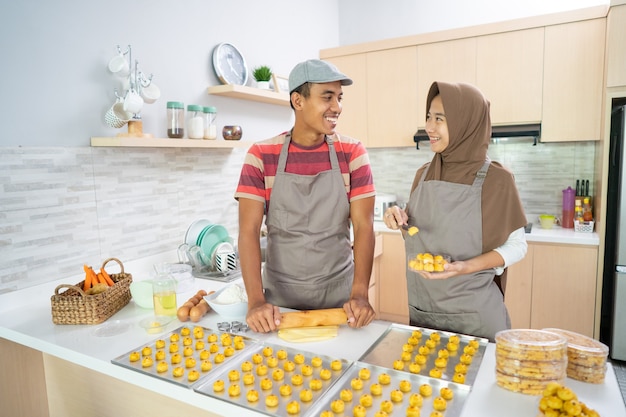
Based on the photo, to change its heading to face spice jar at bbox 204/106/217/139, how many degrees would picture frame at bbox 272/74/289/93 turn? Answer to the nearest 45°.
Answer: approximately 90° to its right

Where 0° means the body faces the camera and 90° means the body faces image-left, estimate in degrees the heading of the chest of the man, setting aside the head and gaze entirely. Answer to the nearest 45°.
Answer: approximately 0°

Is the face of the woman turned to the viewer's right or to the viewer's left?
to the viewer's left

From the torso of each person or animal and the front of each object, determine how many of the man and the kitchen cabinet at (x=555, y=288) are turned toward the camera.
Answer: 2

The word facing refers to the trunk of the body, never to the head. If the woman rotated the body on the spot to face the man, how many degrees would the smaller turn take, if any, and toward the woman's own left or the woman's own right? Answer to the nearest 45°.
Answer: approximately 45° to the woman's own right

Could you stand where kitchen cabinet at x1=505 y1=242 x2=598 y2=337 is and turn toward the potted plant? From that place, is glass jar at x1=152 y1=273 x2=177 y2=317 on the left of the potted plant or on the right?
left

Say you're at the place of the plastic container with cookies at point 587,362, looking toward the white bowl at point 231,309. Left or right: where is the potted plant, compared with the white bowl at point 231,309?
right

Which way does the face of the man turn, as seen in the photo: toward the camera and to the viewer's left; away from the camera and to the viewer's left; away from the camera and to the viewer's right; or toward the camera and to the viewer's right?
toward the camera and to the viewer's right

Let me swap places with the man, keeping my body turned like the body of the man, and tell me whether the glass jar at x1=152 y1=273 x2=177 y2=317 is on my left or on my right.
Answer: on my right

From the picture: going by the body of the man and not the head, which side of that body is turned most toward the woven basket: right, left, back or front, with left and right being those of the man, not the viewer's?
right

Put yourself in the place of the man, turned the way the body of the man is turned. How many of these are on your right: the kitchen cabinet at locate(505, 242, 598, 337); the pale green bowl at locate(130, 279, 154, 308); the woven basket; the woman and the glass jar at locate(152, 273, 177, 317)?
3

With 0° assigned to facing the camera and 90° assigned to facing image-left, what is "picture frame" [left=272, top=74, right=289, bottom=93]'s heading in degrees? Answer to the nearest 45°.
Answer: approximately 315°
